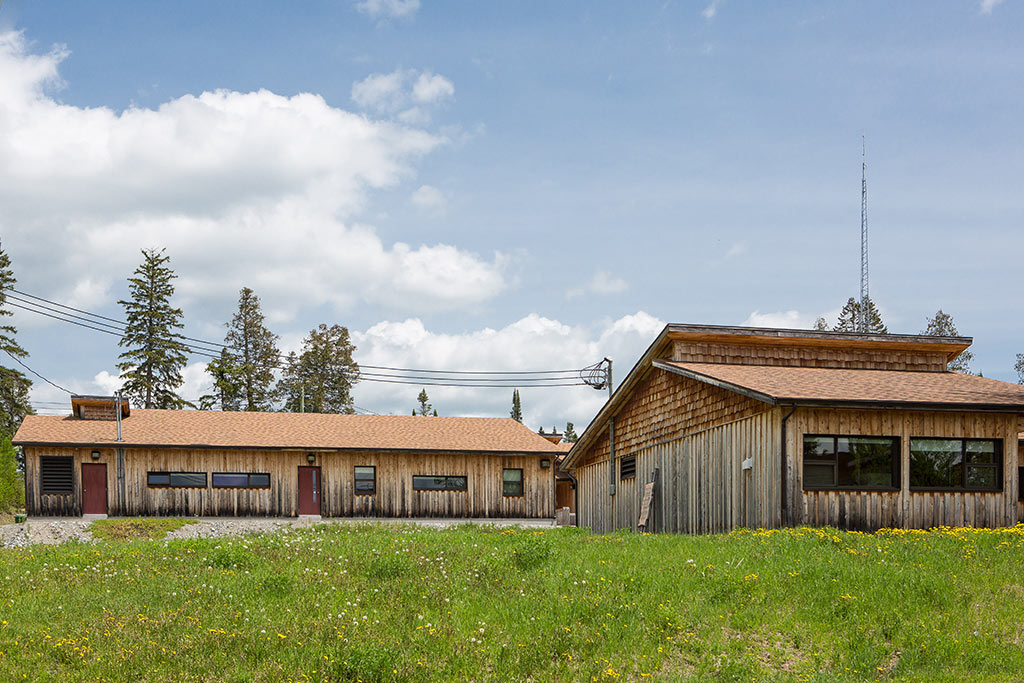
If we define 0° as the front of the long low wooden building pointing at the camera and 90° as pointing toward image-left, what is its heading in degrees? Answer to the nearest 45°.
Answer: approximately 0°
